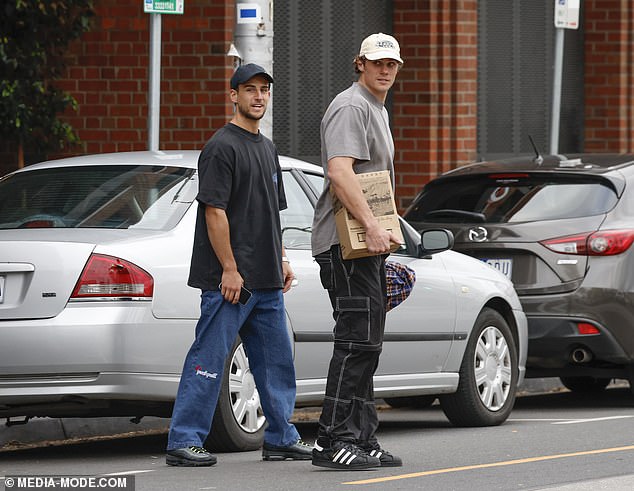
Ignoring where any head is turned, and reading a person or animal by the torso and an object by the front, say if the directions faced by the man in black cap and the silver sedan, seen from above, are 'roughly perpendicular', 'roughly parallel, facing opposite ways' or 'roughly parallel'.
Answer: roughly perpendicular

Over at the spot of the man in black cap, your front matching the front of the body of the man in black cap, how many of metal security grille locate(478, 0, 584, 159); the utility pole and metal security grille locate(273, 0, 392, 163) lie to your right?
0

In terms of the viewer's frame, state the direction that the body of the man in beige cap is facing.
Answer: to the viewer's right

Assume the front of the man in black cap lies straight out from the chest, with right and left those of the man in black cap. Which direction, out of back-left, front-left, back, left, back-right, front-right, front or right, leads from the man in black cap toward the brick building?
back-left

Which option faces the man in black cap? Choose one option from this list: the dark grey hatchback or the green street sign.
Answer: the green street sign

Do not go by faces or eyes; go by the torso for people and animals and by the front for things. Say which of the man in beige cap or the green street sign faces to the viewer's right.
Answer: the man in beige cap

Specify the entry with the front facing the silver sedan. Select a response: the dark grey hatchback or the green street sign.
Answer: the green street sign

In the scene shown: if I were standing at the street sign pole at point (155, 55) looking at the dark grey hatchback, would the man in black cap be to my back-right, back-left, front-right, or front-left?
front-right

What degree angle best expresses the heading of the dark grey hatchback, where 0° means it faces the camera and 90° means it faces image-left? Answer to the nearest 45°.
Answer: approximately 225°

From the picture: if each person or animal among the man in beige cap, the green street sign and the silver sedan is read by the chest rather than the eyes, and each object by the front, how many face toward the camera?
1

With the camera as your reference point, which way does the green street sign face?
facing the viewer

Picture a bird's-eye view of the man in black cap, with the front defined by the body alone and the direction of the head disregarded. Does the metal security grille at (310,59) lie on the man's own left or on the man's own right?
on the man's own left

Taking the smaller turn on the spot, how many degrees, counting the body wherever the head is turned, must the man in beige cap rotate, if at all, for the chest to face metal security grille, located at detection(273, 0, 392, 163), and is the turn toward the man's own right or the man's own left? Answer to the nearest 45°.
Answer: approximately 90° to the man's own left

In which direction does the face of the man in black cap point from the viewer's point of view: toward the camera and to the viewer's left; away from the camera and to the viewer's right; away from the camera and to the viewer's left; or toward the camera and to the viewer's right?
toward the camera and to the viewer's right

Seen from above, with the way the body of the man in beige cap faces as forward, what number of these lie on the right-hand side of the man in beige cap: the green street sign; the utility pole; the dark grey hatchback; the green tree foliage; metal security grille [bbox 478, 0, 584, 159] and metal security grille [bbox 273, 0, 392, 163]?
0

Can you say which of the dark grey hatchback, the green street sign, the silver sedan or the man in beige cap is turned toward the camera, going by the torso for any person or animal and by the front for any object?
the green street sign
